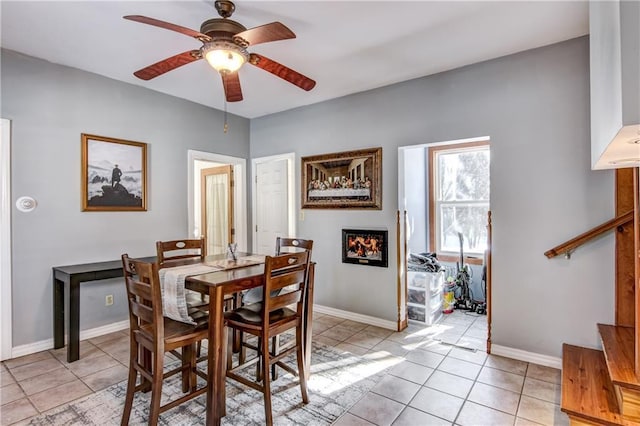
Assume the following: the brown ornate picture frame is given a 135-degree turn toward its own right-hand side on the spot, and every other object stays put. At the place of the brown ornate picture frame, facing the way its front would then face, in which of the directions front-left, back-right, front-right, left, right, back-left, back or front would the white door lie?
front-left

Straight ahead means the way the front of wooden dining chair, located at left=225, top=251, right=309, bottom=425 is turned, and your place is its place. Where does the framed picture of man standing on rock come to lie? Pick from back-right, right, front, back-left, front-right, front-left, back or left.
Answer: front

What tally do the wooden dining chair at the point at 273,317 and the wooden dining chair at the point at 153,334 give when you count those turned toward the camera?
0

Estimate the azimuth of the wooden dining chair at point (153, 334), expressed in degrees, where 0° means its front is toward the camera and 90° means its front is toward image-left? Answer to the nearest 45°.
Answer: approximately 225°

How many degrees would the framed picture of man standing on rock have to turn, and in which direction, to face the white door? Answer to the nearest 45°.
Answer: approximately 45° to its left

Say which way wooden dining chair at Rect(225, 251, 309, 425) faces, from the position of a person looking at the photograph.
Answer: facing away from the viewer and to the left of the viewer

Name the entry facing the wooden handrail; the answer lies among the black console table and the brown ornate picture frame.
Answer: the black console table

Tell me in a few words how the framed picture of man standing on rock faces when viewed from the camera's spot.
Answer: facing the viewer and to the right of the viewer

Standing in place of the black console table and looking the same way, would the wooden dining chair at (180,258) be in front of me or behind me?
in front

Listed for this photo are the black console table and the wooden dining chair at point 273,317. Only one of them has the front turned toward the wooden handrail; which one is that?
the black console table

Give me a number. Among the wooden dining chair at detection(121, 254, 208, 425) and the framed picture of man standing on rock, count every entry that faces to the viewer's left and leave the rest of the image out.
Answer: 0

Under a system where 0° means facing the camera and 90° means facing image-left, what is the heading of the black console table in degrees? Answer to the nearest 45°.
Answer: approximately 315°

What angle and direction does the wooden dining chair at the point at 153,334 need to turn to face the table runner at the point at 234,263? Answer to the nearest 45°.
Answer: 0° — it already faces it

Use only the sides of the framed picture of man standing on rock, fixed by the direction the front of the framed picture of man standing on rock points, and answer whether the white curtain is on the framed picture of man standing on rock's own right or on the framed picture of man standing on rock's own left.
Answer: on the framed picture of man standing on rock's own left

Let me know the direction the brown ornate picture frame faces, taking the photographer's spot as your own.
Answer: facing the viewer and to the left of the viewer

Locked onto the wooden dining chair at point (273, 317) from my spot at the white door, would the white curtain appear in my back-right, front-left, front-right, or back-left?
back-right

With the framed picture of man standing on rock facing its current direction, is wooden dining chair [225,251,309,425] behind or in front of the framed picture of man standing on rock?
in front

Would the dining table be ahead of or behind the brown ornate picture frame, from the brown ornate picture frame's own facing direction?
ahead
